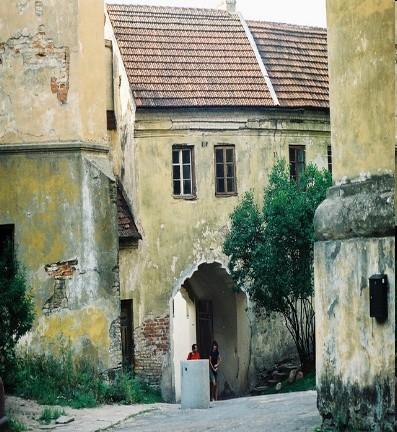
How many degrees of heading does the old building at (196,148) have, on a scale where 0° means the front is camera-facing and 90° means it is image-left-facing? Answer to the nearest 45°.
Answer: approximately 0°

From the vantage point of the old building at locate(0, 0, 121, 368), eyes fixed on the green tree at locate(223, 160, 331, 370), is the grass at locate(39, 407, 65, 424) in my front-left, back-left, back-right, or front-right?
back-right

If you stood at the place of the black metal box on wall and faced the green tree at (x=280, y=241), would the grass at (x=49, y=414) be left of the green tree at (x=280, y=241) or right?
left

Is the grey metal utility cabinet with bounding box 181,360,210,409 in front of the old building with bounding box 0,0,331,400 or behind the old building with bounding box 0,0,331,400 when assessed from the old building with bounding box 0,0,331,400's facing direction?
in front

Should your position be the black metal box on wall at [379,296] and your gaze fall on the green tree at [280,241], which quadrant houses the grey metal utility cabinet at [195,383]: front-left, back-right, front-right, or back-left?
front-left

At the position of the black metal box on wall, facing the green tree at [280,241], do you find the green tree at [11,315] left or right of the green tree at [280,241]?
left

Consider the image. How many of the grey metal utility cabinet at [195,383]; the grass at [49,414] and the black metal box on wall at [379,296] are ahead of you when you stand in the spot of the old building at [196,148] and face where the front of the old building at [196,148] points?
3

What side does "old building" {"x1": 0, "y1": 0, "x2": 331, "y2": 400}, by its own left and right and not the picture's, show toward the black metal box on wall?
front
